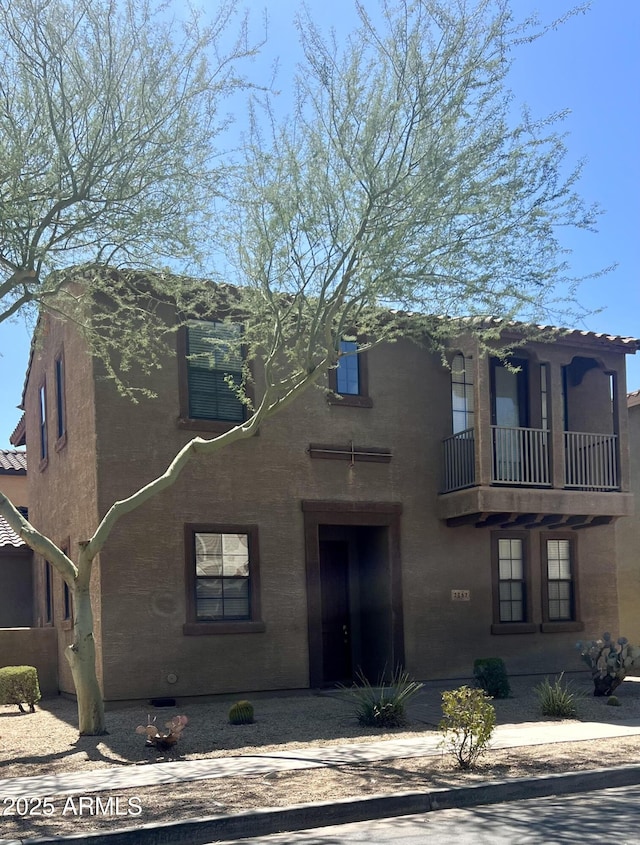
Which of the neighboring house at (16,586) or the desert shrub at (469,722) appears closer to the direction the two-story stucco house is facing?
the desert shrub

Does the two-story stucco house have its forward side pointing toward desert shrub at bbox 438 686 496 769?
yes

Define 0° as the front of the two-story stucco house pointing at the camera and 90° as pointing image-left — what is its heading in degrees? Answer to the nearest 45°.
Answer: approximately 0°
